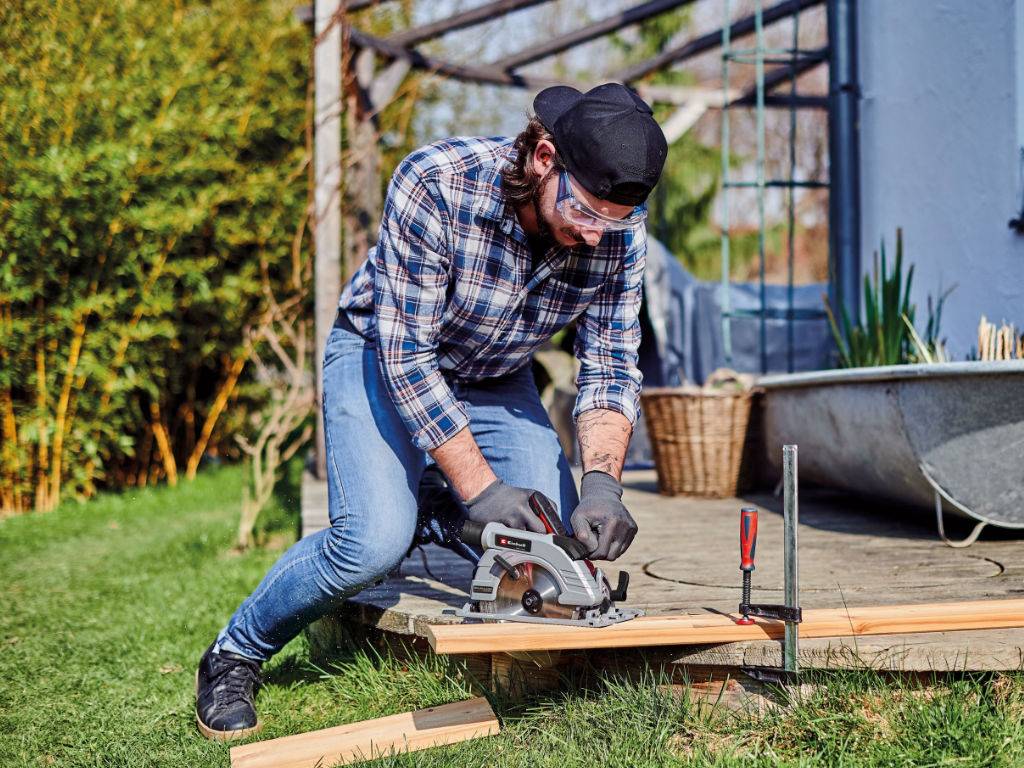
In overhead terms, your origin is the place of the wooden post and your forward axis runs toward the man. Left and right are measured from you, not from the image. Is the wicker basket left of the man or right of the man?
left

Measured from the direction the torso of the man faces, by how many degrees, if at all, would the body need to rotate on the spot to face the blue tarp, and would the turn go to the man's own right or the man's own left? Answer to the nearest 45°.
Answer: approximately 90° to the man's own left

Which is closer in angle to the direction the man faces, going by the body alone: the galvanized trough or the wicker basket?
the galvanized trough

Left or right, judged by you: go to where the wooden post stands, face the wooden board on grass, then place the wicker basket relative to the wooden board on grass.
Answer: left

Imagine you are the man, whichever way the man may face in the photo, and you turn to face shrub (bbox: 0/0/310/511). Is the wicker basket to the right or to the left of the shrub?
right

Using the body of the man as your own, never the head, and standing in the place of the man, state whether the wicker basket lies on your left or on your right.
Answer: on your left

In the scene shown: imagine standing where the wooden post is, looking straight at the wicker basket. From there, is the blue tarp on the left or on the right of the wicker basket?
left

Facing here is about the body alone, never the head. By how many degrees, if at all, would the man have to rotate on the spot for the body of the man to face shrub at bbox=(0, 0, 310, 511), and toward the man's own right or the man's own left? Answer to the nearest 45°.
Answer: approximately 180°

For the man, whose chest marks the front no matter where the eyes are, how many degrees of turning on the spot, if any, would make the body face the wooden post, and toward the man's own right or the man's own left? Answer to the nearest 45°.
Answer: approximately 135° to the man's own left

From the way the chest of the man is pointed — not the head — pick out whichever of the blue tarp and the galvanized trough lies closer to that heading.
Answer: the galvanized trough
